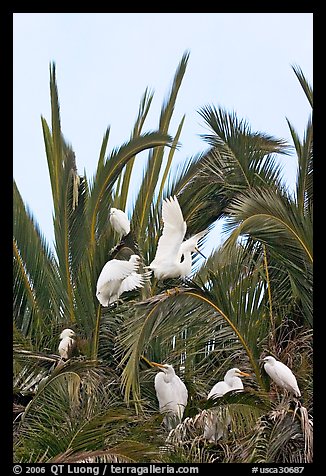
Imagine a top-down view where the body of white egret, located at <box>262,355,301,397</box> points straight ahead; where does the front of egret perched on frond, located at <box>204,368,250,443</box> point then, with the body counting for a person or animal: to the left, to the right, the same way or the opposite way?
the opposite way

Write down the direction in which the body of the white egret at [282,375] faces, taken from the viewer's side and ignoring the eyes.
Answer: to the viewer's left

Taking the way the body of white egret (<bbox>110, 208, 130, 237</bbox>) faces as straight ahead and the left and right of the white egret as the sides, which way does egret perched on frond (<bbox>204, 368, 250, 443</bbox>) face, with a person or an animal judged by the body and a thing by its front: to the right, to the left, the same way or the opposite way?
the opposite way

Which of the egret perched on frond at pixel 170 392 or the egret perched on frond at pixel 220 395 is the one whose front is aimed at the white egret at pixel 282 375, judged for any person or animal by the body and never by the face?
the egret perched on frond at pixel 220 395

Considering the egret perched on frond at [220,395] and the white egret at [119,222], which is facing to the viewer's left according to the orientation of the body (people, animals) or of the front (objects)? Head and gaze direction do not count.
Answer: the white egret

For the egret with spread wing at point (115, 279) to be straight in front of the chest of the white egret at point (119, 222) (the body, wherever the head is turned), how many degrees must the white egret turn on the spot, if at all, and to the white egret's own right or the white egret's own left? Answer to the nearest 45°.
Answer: approximately 90° to the white egret's own left

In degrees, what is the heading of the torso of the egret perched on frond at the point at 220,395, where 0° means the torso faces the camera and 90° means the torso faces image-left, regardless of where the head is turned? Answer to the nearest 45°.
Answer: approximately 270°

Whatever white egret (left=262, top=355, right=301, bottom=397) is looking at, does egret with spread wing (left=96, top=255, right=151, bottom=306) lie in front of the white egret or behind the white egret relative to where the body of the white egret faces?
in front

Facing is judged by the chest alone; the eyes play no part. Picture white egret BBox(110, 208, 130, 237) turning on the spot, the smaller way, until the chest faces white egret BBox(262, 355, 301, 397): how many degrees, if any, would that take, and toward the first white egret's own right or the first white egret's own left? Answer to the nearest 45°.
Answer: approximately 135° to the first white egret's own left

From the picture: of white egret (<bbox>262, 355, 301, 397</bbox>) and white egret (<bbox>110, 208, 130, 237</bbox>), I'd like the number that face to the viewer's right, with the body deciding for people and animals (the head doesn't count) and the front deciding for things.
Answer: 0

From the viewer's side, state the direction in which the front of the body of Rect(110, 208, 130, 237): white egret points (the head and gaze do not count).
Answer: to the viewer's left

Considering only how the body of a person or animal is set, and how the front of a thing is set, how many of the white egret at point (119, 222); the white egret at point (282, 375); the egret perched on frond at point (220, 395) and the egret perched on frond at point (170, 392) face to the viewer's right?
1

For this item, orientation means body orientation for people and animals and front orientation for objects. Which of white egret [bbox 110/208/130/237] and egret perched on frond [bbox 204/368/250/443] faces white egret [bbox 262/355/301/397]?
the egret perched on frond

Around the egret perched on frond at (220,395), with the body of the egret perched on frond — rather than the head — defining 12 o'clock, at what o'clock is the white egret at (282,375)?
The white egret is roughly at 12 o'clock from the egret perched on frond.
